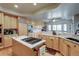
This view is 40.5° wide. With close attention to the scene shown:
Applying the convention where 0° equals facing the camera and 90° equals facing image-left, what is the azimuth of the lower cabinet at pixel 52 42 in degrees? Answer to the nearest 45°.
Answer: approximately 45°

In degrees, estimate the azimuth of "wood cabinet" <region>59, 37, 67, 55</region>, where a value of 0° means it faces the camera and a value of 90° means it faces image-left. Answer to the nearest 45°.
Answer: approximately 45°

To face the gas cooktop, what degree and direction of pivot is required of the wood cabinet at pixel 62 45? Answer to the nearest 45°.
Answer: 0° — it already faces it
